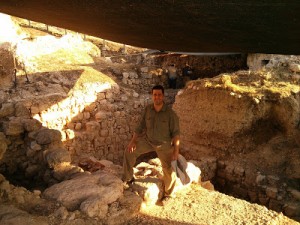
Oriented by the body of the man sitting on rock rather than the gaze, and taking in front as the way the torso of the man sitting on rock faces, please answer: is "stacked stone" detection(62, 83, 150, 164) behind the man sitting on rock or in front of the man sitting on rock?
behind

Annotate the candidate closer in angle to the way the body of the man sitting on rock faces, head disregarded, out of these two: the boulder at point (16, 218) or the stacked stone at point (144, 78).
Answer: the boulder

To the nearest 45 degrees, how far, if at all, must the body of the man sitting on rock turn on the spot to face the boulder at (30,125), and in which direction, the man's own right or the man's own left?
approximately 90° to the man's own right

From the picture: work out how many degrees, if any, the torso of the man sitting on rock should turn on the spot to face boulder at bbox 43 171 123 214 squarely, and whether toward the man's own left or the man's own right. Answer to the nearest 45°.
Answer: approximately 45° to the man's own right

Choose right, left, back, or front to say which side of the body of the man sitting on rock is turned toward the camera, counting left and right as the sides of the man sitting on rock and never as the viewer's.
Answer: front

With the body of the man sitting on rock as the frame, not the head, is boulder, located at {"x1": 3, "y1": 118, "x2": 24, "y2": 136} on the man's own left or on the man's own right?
on the man's own right

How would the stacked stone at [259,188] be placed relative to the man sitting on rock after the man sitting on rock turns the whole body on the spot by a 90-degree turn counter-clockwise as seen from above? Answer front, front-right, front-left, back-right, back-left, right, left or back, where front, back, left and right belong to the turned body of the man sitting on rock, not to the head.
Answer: front-left

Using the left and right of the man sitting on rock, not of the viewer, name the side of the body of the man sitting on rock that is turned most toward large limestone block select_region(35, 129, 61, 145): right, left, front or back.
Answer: right

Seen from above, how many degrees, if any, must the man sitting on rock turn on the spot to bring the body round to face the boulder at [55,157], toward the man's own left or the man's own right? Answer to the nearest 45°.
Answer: approximately 90° to the man's own right

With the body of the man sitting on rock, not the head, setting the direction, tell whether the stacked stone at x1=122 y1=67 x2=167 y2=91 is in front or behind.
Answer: behind

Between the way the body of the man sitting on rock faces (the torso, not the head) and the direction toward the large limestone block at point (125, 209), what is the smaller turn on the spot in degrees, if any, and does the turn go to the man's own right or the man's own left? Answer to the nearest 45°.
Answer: approximately 45° to the man's own right

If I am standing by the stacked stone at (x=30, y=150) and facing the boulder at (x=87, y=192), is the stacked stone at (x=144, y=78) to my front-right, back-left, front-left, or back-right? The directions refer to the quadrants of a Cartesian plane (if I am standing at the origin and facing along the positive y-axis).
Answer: back-left
